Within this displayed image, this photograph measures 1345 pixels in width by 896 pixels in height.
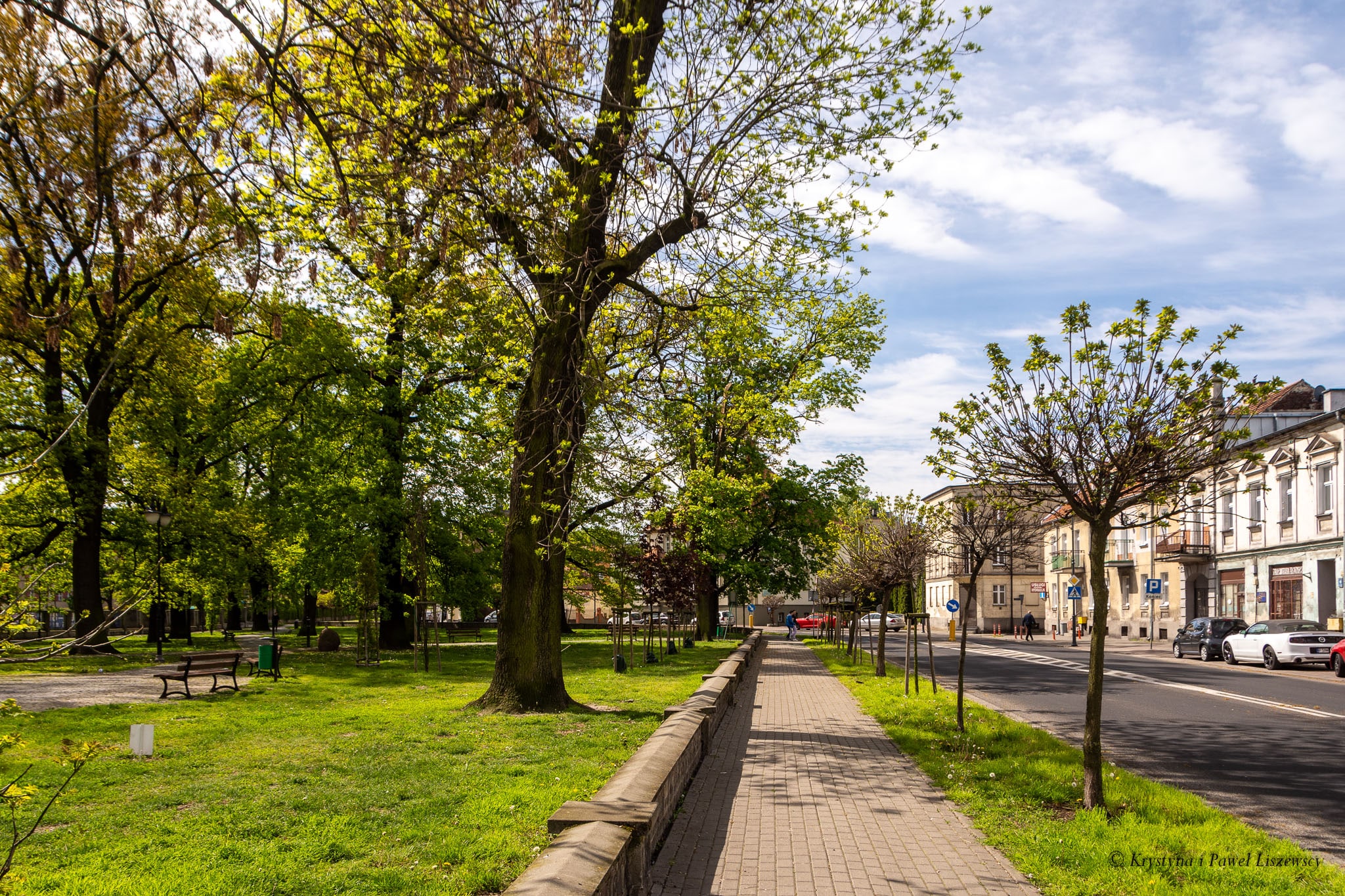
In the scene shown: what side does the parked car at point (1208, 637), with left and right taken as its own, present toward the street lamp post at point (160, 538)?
left

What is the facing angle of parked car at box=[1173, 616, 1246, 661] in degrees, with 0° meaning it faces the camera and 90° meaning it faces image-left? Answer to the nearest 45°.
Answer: approximately 135°

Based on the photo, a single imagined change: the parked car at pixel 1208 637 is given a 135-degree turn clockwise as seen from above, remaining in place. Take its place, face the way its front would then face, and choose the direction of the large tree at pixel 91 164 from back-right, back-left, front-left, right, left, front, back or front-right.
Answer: right

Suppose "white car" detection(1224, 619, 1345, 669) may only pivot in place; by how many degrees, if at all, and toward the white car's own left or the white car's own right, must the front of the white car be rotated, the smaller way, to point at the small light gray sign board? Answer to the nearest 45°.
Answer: approximately 135° to the white car's own left

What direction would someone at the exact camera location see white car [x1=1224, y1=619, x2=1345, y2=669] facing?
facing away from the viewer and to the left of the viewer

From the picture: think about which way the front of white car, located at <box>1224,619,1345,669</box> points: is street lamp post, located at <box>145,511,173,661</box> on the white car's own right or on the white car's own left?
on the white car's own left
